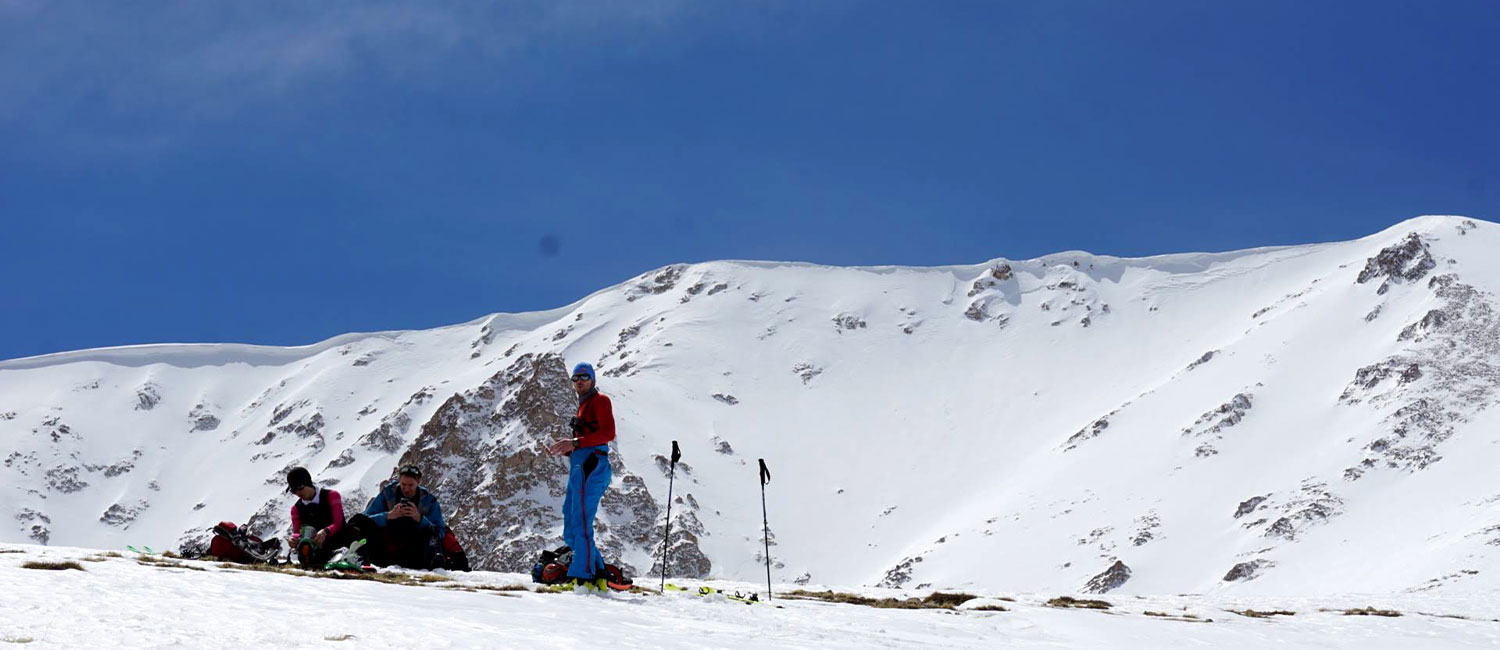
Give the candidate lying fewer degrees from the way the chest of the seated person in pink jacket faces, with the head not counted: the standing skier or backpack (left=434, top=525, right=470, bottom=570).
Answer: the standing skier

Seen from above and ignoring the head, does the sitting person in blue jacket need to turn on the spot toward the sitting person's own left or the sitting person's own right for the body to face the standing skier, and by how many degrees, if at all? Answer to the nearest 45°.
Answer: approximately 45° to the sitting person's own left

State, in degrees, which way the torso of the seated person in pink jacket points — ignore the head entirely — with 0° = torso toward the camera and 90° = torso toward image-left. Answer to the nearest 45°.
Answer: approximately 45°

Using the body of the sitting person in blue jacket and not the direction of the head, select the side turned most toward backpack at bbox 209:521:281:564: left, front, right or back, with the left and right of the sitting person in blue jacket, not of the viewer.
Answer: right

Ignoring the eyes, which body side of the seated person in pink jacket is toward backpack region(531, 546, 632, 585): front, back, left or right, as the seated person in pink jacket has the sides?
left

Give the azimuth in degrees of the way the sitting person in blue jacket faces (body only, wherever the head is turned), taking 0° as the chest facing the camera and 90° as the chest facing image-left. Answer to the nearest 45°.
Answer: approximately 0°

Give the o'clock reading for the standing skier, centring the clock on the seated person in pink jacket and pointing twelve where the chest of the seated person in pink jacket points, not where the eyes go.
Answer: The standing skier is roughly at 9 o'clock from the seated person in pink jacket.
